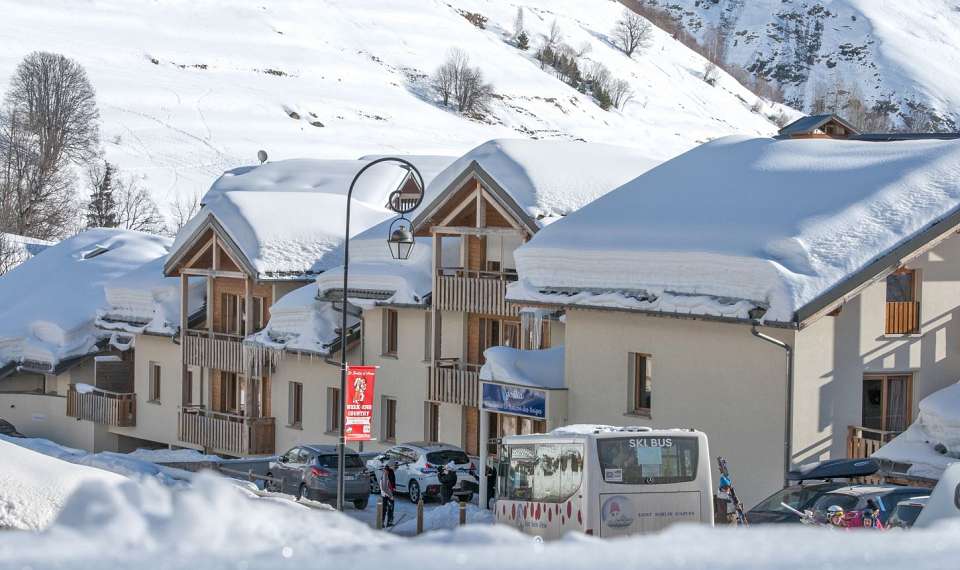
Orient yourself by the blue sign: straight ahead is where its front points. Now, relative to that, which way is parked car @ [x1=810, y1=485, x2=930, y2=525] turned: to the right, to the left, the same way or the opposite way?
to the right

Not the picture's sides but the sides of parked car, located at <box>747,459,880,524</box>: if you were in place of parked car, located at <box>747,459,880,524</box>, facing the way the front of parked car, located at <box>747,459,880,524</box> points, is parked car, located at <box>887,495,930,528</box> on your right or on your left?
on your left

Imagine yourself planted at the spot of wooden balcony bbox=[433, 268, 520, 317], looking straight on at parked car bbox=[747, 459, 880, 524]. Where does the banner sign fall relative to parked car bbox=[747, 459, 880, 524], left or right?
right

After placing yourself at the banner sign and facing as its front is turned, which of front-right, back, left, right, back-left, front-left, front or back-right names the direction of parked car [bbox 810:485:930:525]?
front-left

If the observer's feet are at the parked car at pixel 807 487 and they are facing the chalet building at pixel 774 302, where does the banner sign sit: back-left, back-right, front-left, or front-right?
front-left

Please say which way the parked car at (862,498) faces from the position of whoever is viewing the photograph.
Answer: facing to the left of the viewer

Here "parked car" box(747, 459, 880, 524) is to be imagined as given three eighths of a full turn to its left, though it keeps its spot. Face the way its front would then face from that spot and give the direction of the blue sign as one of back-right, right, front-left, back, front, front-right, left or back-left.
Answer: back

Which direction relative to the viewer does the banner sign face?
toward the camera
